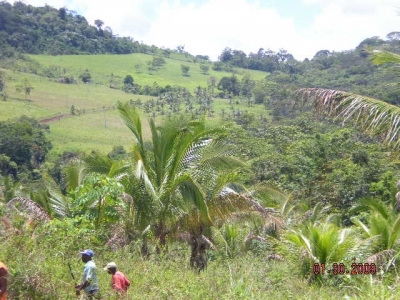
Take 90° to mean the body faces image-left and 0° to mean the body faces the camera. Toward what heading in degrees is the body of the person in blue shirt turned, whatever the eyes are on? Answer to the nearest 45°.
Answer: approximately 90°

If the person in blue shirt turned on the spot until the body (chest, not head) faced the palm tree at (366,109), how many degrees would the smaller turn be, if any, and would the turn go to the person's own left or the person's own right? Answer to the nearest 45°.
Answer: approximately 180°

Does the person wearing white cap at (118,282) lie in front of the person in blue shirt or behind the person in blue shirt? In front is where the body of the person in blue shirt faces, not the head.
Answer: behind

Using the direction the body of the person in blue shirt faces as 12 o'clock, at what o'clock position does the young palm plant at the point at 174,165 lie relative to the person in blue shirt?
The young palm plant is roughly at 4 o'clock from the person in blue shirt.
